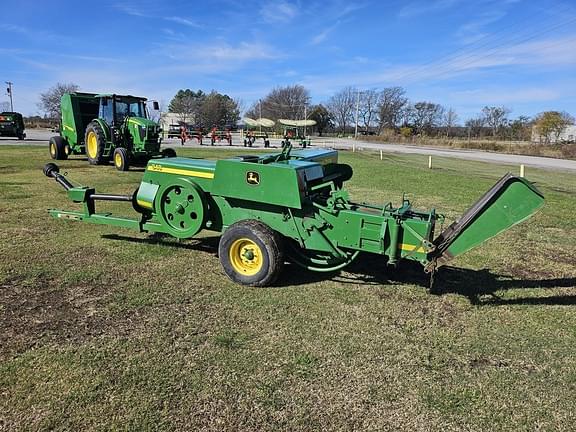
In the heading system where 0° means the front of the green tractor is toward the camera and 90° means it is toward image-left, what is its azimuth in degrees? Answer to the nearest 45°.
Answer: approximately 315°

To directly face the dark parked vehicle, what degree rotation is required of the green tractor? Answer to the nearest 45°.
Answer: approximately 135° to its left

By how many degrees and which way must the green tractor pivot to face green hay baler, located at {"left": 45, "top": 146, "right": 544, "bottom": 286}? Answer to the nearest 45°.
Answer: approximately 45° to its right

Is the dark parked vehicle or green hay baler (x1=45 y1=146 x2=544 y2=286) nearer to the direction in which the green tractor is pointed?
the green hay baler
